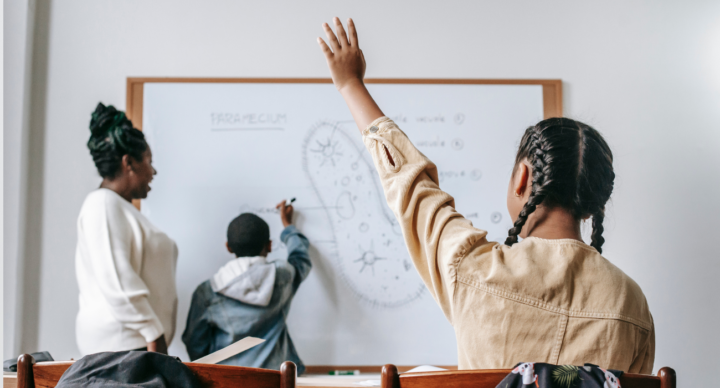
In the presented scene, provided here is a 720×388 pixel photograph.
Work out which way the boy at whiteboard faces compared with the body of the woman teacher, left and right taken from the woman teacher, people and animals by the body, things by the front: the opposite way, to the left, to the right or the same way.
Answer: to the left

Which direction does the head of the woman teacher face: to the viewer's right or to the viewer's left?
to the viewer's right

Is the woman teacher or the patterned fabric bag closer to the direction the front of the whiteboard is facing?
the patterned fabric bag

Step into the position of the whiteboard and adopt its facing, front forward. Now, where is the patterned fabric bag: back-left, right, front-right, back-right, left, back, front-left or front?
front

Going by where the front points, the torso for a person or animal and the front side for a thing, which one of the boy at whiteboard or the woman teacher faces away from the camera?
the boy at whiteboard

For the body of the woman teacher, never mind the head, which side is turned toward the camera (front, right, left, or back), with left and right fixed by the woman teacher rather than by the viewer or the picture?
right

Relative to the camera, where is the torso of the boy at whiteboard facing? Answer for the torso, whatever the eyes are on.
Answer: away from the camera

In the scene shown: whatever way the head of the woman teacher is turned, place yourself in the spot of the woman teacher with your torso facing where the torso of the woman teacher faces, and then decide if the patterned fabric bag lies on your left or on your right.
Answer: on your right

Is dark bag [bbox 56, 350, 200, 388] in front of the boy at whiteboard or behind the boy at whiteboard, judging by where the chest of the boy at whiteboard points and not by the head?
behind

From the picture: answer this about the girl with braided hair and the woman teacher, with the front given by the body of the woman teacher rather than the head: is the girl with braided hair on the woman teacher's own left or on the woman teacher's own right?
on the woman teacher's own right

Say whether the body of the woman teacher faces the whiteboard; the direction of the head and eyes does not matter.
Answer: yes

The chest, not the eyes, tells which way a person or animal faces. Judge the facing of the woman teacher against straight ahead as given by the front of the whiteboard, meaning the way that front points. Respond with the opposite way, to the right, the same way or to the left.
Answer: to the left

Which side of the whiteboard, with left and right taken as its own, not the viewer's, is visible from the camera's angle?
front

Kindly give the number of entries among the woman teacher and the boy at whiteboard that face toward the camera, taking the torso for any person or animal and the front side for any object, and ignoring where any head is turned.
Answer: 0
